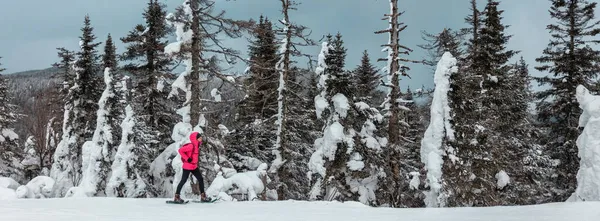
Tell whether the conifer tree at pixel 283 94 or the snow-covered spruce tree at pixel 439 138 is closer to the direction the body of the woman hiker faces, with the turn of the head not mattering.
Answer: the snow-covered spruce tree

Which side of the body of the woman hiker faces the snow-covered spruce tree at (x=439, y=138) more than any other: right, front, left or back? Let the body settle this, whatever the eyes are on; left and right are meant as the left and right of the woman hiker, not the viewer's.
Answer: front

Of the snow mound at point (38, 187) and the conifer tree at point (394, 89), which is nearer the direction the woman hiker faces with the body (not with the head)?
the conifer tree

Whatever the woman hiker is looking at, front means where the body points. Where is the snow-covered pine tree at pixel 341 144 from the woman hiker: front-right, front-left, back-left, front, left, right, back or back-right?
front-left

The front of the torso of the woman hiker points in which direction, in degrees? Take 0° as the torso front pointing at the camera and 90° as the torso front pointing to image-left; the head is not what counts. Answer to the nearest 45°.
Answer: approximately 270°

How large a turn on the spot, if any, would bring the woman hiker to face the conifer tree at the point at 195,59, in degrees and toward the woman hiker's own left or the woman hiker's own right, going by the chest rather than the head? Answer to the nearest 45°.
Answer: approximately 90° to the woman hiker's own left

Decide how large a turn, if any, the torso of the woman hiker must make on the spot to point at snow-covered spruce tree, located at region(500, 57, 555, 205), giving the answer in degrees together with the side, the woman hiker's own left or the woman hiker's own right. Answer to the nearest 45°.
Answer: approximately 45° to the woman hiker's own left

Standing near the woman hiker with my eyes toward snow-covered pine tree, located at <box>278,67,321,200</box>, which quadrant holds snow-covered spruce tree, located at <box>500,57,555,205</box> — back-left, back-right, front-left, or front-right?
front-right

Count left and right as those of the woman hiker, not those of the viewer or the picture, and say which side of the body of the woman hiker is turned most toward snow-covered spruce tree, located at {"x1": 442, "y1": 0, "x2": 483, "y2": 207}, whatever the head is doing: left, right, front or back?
front

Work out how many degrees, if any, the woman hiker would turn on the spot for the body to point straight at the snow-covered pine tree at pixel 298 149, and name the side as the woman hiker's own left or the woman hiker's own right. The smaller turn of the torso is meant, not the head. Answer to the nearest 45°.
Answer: approximately 45° to the woman hiker's own left

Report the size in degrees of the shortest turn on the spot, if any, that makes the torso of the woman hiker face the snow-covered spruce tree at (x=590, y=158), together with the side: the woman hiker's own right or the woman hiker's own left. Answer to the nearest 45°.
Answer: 0° — they already face it
